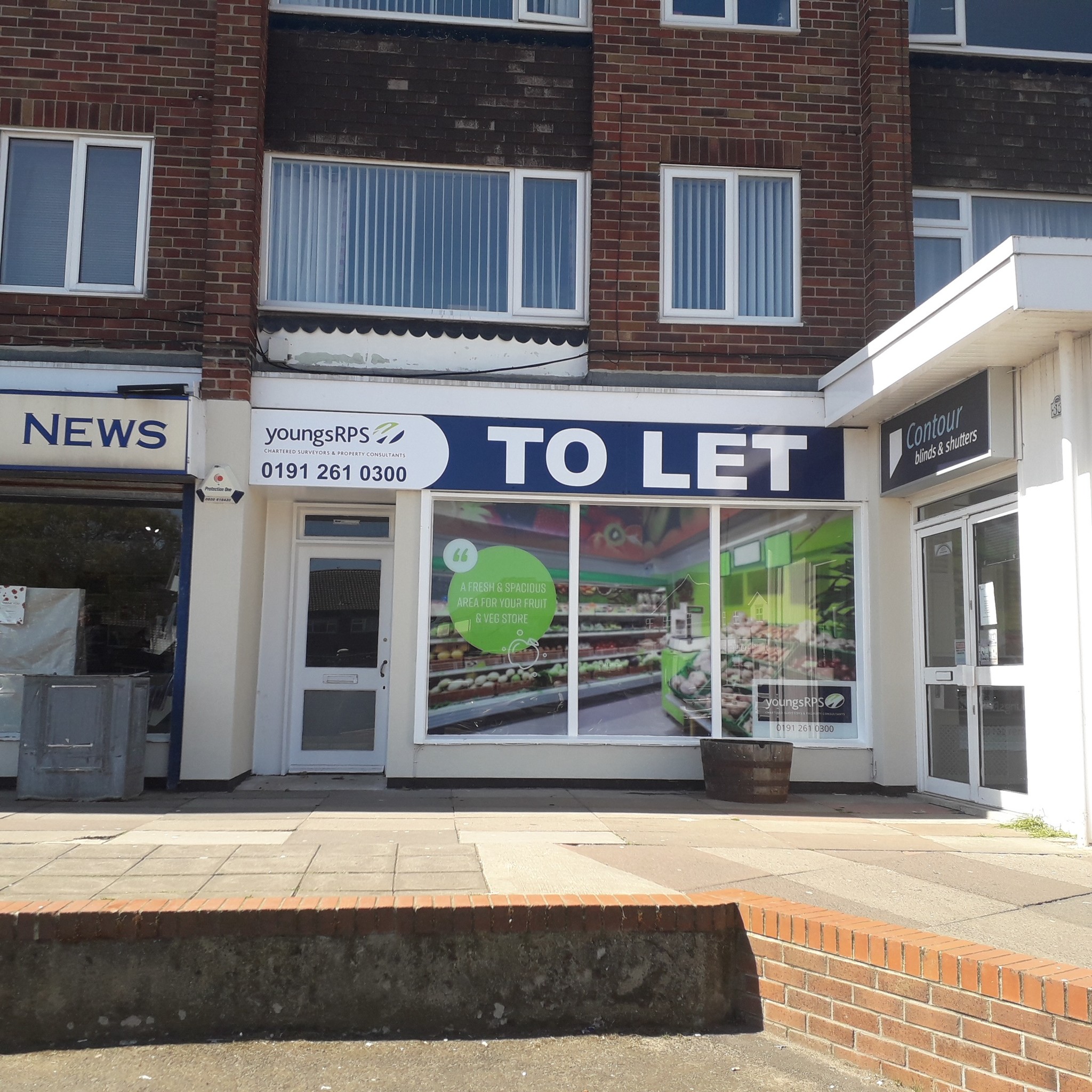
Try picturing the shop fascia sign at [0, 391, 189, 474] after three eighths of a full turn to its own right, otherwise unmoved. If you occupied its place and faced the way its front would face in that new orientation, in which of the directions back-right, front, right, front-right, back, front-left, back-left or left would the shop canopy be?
back

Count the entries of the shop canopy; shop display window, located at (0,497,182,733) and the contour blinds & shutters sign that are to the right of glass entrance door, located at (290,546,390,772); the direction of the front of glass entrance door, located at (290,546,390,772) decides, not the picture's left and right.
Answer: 1

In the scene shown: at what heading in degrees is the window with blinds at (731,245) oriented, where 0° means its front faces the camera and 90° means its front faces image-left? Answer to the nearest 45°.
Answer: approximately 0°

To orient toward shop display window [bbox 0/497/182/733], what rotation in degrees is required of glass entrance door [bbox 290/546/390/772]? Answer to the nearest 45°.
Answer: approximately 90° to its right

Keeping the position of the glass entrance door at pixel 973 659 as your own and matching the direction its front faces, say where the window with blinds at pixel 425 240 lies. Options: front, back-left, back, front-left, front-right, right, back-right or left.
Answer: front-right

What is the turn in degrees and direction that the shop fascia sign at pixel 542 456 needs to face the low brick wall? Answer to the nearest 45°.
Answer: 0° — it already faces it

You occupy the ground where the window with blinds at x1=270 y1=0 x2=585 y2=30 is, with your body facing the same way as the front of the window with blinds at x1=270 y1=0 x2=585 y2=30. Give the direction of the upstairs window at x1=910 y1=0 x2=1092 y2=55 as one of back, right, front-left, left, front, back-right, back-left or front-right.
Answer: left

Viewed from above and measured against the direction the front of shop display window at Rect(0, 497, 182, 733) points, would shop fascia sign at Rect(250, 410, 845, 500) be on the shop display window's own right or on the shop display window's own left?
on the shop display window's own left
